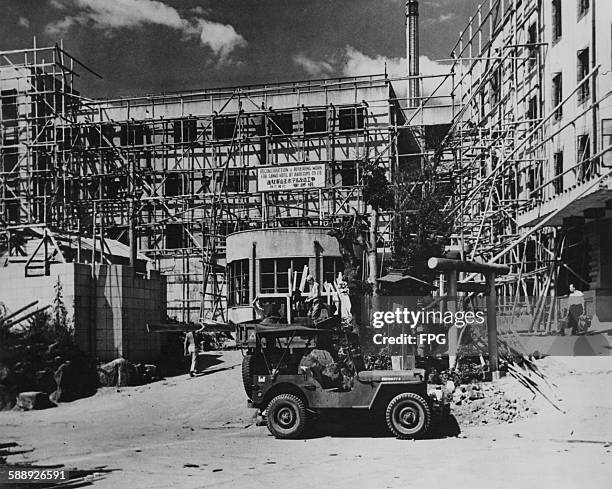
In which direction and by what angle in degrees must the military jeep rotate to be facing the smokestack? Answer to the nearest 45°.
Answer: approximately 90° to its left

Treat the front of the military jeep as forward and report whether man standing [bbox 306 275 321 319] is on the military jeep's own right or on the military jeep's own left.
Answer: on the military jeep's own left

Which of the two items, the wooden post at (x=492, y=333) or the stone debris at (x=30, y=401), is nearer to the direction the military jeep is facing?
the wooden post

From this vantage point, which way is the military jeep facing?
to the viewer's right

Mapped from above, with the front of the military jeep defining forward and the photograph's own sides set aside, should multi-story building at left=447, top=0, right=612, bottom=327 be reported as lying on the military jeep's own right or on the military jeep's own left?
on the military jeep's own left

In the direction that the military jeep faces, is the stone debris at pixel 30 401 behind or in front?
behind
